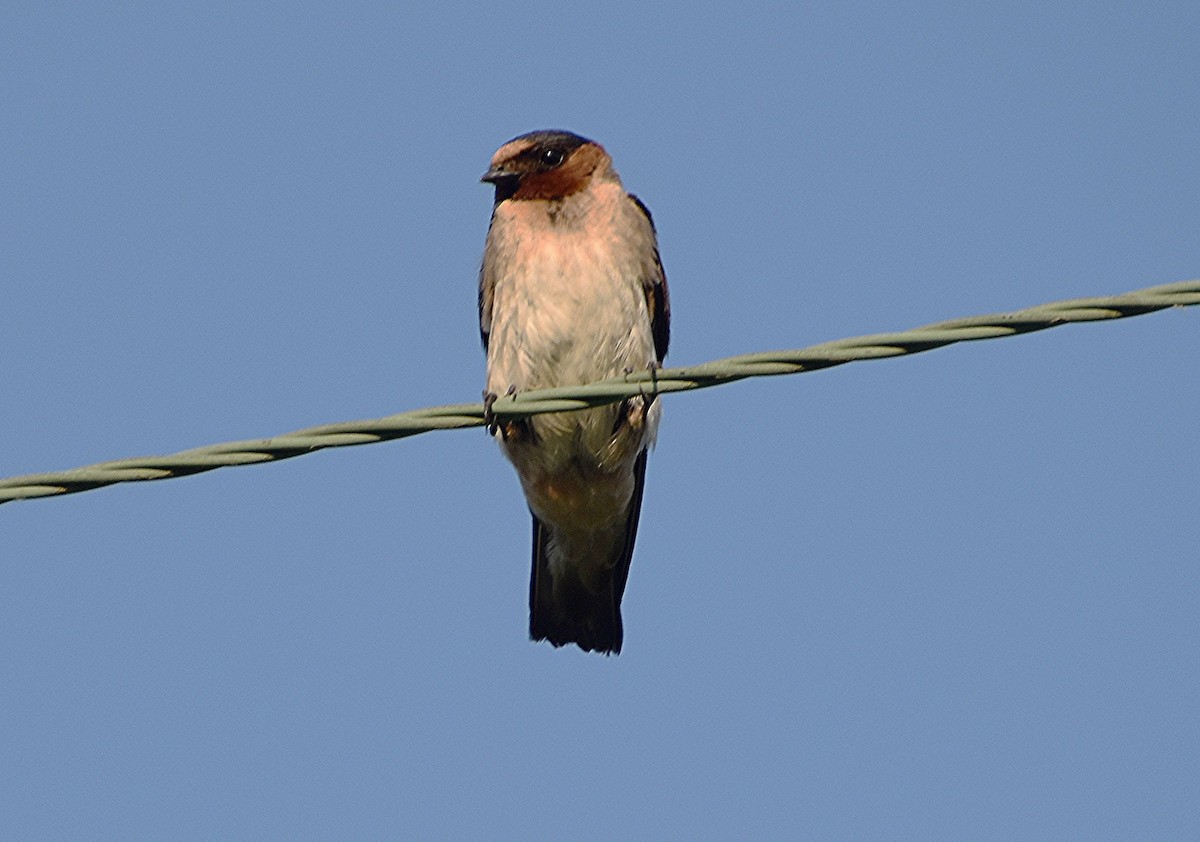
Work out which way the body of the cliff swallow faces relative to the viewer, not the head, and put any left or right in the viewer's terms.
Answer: facing the viewer
